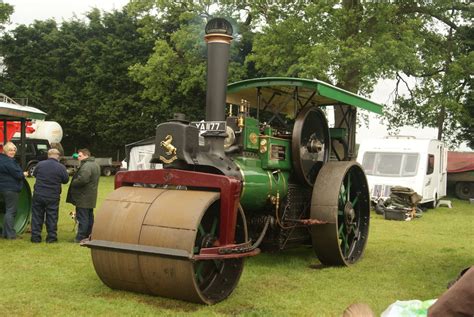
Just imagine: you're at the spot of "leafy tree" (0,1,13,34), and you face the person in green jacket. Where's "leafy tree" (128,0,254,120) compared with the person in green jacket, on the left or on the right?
left

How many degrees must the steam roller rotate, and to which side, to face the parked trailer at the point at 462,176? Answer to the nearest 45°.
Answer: approximately 180°

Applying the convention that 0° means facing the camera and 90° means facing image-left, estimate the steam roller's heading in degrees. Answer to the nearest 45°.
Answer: approximately 45°

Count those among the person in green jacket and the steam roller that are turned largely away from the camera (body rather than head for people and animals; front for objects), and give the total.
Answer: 0

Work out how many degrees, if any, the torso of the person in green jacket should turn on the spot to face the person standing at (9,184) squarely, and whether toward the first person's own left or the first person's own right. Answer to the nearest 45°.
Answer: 0° — they already face them

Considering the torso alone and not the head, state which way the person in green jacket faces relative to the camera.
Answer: to the viewer's left

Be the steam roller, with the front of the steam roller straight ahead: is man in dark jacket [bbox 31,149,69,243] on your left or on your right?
on your right

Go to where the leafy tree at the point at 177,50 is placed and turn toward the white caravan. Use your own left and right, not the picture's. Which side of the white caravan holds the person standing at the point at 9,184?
right

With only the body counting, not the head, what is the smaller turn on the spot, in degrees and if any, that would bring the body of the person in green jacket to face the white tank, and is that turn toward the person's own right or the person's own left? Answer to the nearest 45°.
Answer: approximately 90° to the person's own right
